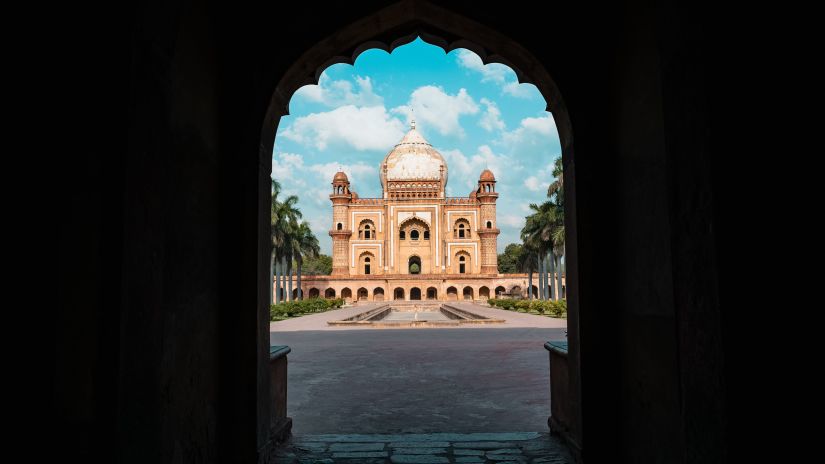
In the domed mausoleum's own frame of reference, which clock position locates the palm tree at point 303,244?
The palm tree is roughly at 1 o'clock from the domed mausoleum.

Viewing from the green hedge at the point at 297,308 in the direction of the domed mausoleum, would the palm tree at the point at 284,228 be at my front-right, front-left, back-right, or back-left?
front-left

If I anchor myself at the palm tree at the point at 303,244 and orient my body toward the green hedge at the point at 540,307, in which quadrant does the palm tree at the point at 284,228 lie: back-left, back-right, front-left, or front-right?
front-right

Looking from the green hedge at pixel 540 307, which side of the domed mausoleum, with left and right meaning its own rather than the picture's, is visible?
front

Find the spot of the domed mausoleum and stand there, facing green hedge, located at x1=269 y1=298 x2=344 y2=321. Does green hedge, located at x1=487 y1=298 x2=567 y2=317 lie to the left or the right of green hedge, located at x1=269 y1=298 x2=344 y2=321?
left

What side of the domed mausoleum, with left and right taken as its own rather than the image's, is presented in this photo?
front

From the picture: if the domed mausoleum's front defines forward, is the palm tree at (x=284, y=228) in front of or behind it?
in front

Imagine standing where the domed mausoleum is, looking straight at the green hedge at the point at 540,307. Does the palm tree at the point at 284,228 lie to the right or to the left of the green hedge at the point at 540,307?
right

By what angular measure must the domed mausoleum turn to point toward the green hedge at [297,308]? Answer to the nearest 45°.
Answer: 0° — it already faces it
